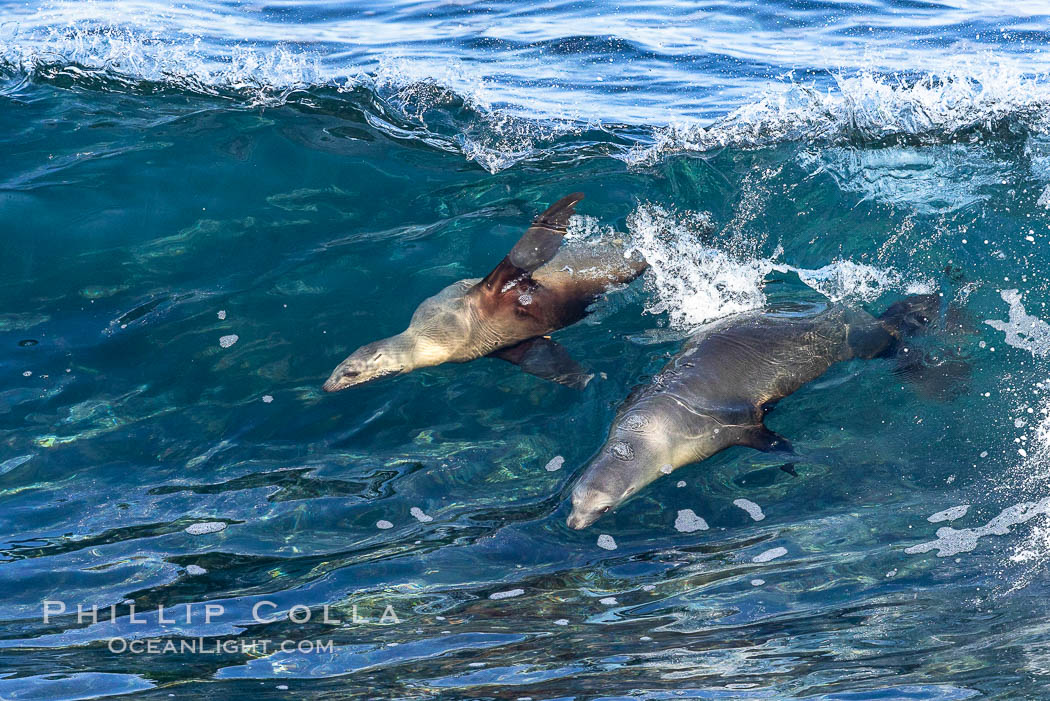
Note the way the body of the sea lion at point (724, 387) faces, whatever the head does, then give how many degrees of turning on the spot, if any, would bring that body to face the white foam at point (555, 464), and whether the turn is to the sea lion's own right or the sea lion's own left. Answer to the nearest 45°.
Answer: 0° — it already faces it

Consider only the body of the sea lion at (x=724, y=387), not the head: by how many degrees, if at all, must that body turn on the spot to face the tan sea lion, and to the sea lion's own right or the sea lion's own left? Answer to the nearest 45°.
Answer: approximately 90° to the sea lion's own right

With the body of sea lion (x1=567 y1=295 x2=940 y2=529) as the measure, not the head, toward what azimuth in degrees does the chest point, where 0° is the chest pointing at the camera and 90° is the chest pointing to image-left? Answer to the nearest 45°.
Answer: approximately 45°

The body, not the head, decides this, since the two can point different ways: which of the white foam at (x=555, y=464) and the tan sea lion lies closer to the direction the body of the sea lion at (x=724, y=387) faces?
the white foam
